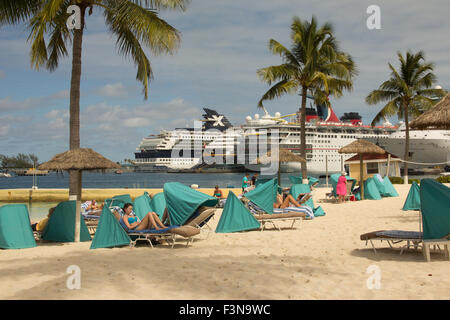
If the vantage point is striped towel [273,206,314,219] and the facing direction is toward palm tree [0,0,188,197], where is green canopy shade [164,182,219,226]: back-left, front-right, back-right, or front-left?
front-left

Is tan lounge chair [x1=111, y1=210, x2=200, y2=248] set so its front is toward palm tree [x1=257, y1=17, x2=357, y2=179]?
no

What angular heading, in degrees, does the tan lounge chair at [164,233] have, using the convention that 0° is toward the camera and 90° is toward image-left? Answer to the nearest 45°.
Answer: approximately 270°

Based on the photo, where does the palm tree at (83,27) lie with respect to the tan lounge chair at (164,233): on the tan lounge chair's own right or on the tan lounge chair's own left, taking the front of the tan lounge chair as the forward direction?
on the tan lounge chair's own left

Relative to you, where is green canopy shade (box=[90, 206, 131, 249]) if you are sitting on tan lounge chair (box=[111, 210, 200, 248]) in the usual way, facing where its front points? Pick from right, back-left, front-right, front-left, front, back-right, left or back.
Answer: back

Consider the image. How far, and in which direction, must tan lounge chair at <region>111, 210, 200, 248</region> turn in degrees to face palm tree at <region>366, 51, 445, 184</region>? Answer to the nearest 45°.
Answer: approximately 45° to its left

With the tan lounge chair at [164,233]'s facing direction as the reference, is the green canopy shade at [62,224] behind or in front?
behind

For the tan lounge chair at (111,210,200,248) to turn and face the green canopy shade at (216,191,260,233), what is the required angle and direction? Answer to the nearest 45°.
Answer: approximately 45° to its left

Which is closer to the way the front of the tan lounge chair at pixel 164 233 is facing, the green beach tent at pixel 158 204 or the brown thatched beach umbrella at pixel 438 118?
the brown thatched beach umbrella

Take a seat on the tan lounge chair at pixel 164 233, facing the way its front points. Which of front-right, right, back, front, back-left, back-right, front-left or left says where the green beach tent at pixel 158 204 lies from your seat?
left

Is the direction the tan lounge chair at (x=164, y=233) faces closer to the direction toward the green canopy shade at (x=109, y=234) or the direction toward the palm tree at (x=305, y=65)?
the palm tree

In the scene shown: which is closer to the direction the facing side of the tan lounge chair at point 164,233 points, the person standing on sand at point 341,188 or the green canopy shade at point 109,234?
the person standing on sand

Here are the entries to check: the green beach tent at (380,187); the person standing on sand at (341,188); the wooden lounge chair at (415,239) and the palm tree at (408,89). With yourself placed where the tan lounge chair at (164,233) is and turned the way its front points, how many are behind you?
0
